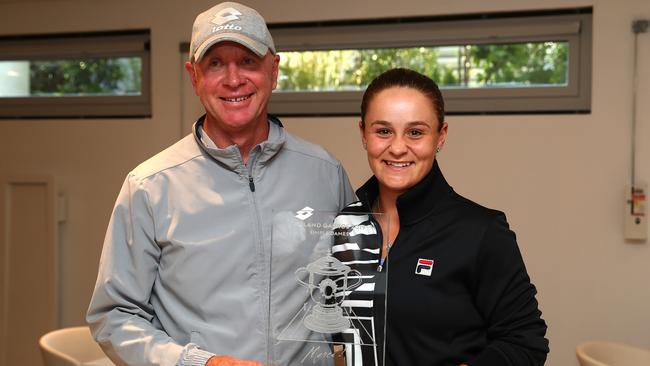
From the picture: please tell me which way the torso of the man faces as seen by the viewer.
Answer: toward the camera

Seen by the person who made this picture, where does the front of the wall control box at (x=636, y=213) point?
facing the viewer

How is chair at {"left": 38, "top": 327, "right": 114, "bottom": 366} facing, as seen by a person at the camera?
facing the viewer and to the right of the viewer

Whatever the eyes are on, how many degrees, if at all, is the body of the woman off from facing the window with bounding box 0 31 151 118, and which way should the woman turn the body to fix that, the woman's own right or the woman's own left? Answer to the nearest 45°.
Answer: approximately 90° to the woman's own right

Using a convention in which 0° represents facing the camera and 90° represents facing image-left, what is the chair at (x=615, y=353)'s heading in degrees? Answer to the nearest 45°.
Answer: approximately 315°

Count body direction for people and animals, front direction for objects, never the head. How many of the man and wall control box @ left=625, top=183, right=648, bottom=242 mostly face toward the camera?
2
